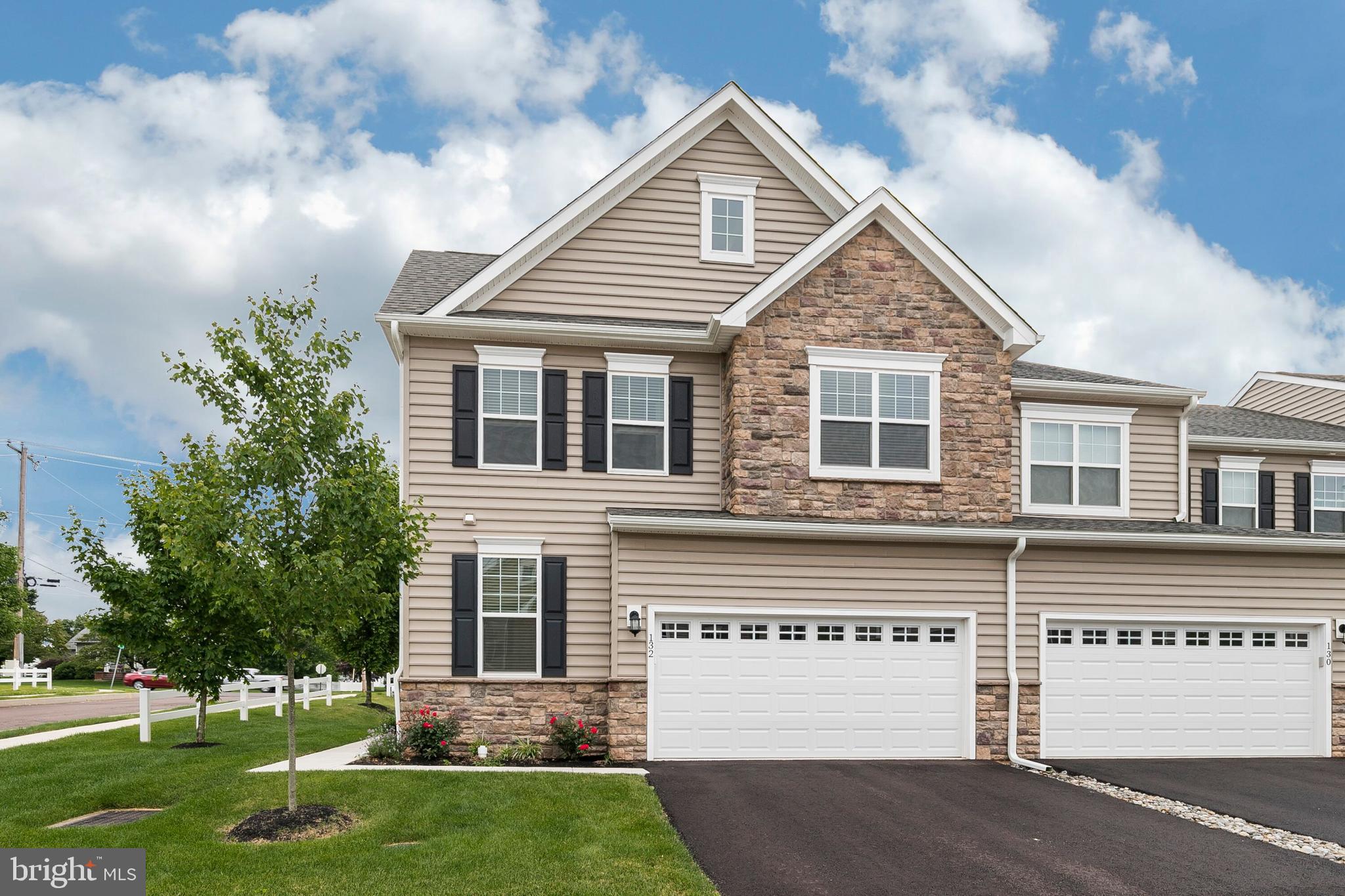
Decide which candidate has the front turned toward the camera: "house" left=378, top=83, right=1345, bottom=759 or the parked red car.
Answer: the house

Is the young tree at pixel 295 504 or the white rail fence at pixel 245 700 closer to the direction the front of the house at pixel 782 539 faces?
the young tree

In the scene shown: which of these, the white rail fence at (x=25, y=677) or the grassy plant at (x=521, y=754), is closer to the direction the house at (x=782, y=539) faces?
the grassy plant

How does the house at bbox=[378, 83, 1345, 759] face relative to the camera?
toward the camera
